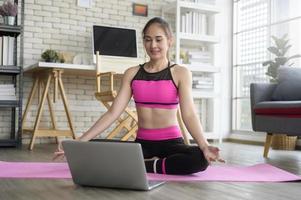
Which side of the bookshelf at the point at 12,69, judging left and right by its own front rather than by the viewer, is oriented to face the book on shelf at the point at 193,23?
left

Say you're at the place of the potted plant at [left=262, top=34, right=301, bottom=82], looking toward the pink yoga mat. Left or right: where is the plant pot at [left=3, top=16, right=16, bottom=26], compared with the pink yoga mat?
right

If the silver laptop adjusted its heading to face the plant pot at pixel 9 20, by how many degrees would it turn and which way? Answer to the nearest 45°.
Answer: approximately 45° to its left

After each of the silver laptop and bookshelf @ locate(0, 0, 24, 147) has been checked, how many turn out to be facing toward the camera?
1

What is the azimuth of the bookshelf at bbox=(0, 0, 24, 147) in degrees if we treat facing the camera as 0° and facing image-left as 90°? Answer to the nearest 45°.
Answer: approximately 0°

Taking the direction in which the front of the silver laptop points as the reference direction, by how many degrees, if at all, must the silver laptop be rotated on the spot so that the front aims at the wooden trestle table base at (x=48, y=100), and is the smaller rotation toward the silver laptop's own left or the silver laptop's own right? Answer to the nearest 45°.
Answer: approximately 45° to the silver laptop's own left

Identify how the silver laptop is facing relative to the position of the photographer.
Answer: facing away from the viewer and to the right of the viewer

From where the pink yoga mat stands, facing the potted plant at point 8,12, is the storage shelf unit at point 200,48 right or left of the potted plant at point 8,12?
right

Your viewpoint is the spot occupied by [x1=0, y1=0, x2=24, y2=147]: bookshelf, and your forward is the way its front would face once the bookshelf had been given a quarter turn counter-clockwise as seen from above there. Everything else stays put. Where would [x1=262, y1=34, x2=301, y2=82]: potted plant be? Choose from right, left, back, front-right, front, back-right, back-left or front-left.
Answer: front

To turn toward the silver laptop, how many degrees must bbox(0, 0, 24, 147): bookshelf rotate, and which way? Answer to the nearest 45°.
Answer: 0° — it already faces it
